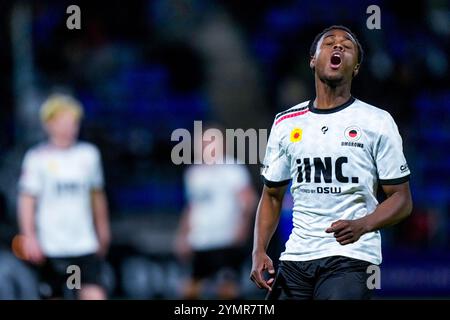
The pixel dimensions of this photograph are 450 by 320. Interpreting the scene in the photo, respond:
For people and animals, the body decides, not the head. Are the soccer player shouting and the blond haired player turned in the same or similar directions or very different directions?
same or similar directions

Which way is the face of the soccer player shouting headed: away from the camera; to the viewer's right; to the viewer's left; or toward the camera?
toward the camera

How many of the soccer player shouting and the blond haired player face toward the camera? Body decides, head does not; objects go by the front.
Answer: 2

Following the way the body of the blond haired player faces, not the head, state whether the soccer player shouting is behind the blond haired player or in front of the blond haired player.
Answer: in front

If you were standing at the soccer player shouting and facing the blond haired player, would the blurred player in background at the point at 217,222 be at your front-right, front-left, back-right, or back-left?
front-right

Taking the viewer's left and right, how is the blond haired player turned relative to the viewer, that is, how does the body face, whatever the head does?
facing the viewer

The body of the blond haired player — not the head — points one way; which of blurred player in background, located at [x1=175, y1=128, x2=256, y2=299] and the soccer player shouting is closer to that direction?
the soccer player shouting

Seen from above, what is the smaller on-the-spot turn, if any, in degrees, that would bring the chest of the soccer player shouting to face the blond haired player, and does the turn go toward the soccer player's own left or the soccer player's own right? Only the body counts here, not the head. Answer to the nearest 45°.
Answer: approximately 135° to the soccer player's own right

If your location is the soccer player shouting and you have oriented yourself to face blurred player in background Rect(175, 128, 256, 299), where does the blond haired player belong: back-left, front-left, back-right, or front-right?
front-left

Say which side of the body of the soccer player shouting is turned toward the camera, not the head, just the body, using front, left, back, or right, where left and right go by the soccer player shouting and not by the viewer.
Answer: front

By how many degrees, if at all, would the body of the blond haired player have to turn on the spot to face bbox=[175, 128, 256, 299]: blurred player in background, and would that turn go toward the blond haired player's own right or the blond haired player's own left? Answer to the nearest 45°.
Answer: approximately 135° to the blond haired player's own left

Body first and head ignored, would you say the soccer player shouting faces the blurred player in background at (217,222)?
no
